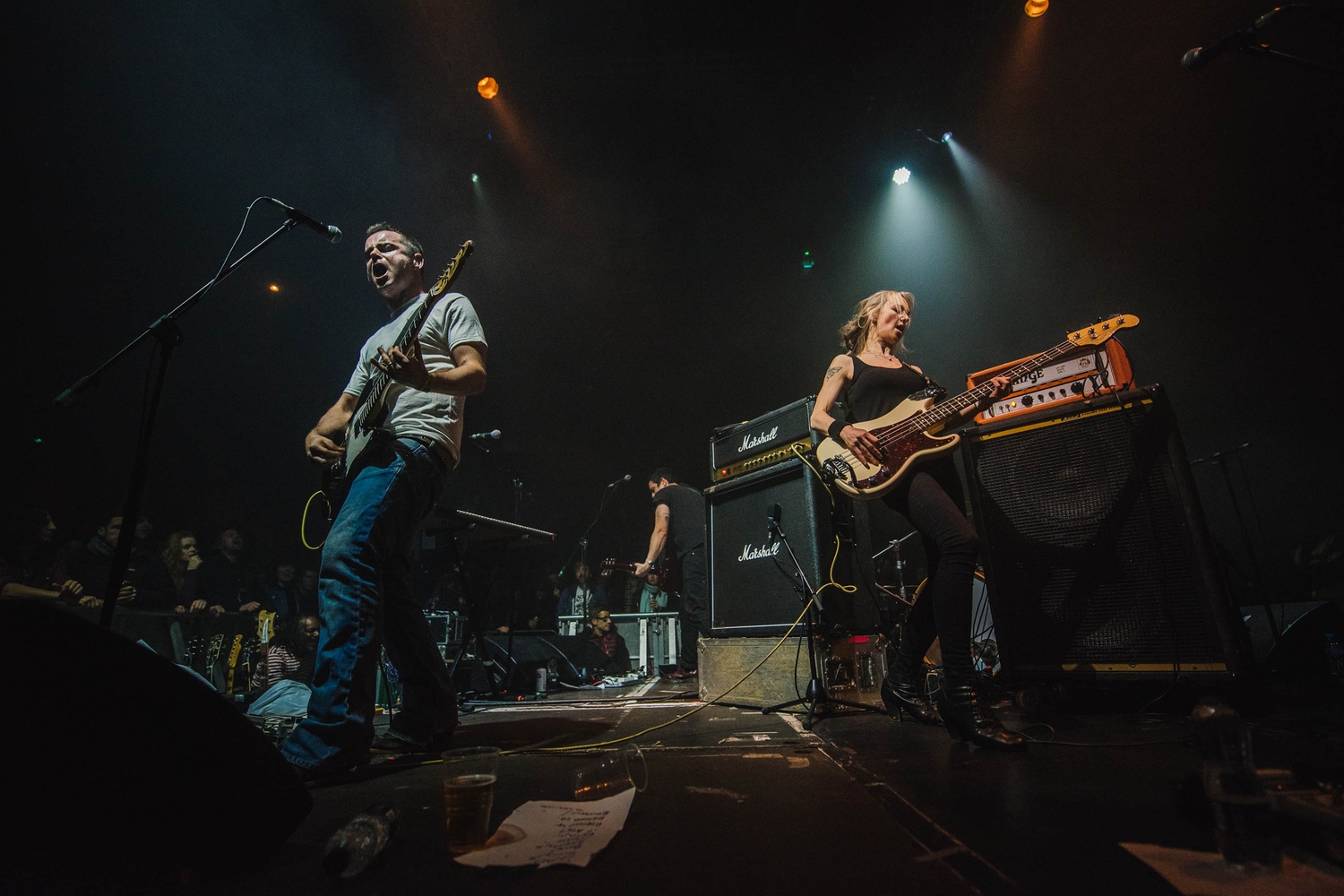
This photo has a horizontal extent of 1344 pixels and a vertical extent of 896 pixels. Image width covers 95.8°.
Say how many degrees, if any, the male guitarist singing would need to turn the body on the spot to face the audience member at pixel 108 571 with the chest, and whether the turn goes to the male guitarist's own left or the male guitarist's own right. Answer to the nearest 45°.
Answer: approximately 90° to the male guitarist's own right

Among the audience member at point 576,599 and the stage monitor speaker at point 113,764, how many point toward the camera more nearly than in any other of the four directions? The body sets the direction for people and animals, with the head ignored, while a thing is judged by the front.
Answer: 1

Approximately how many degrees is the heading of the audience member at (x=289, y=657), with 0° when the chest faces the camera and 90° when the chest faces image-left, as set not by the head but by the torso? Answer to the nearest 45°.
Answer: approximately 315°

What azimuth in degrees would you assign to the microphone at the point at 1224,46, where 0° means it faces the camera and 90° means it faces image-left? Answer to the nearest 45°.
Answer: approximately 90°

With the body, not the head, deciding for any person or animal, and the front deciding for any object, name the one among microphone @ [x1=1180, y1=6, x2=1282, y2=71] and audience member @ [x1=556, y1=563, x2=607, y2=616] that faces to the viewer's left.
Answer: the microphone

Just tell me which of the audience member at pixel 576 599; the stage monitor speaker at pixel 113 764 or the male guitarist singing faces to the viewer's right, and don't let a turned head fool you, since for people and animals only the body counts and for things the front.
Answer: the stage monitor speaker

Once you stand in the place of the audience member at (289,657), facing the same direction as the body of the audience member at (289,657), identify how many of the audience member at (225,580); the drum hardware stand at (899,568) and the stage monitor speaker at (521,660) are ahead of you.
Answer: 2

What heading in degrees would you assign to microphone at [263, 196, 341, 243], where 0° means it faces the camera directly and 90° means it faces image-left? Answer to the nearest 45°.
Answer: approximately 270°
